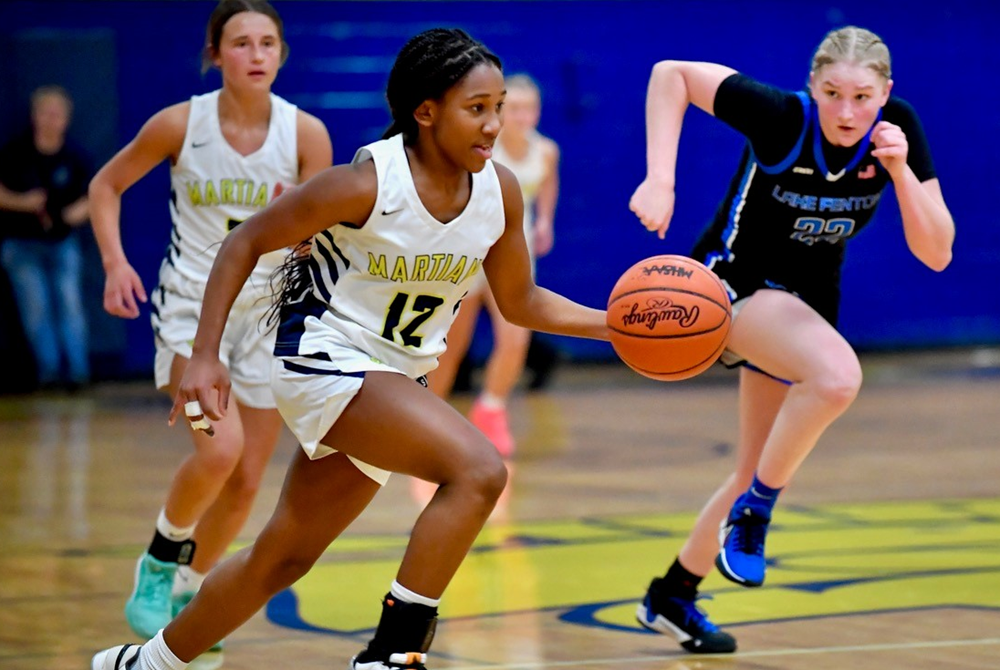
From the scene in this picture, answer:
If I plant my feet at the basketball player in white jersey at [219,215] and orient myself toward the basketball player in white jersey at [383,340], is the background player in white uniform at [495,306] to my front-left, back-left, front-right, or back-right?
back-left

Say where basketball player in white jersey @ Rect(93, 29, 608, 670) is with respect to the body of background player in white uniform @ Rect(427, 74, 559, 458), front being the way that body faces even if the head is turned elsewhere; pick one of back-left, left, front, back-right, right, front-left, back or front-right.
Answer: front

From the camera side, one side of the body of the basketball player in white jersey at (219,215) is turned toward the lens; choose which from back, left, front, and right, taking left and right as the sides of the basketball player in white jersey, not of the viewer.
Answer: front

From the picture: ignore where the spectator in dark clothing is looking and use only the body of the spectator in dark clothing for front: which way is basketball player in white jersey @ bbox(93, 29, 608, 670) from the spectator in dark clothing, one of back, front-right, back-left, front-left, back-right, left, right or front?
front

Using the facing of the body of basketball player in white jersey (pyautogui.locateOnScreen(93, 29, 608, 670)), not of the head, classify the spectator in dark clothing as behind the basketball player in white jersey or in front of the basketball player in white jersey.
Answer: behind

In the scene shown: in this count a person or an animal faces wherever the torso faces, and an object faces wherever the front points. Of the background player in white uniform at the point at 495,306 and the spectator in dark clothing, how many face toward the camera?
2

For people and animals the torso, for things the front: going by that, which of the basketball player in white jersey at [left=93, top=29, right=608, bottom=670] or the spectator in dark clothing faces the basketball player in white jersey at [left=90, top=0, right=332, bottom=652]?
the spectator in dark clothing

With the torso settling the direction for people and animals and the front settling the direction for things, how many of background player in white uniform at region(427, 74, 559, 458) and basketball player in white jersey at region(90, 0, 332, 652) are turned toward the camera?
2

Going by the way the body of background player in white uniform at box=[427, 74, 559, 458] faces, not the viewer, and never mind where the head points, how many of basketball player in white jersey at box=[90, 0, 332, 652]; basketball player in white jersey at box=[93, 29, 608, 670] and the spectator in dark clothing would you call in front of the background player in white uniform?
2

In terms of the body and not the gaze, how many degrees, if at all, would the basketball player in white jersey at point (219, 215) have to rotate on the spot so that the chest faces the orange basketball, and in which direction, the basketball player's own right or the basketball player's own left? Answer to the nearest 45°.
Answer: approximately 45° to the basketball player's own left

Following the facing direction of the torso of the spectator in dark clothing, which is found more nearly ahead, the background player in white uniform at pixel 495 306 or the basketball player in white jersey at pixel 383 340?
the basketball player in white jersey

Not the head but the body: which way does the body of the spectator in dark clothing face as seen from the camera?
toward the camera

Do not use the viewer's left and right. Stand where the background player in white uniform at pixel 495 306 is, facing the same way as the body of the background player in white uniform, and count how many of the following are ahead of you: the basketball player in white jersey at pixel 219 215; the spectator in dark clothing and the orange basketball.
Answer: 2

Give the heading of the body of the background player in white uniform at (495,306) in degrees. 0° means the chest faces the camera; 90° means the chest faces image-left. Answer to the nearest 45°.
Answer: approximately 0°
